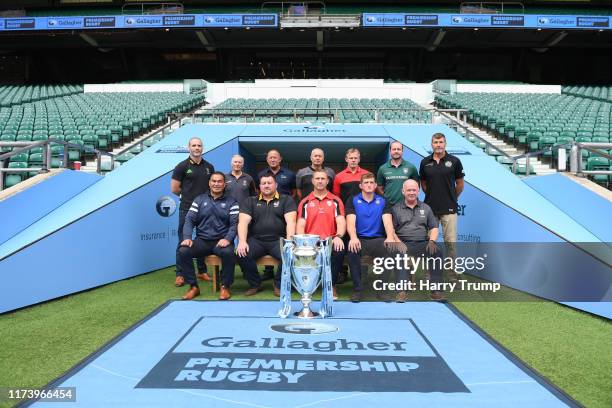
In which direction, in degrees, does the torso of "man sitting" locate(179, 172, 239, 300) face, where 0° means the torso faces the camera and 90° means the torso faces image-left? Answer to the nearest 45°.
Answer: approximately 0°

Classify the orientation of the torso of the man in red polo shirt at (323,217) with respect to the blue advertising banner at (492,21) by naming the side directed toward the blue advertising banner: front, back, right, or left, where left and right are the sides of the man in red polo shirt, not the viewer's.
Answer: back

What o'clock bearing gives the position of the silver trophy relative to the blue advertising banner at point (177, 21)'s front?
The silver trophy is roughly at 12 o'clock from the blue advertising banner.

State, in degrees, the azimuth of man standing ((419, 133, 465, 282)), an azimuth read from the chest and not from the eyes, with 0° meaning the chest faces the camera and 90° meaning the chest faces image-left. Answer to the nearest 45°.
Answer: approximately 0°

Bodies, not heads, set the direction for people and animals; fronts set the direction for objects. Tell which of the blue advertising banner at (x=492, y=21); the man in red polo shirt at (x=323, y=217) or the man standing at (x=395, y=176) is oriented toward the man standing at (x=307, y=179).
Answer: the blue advertising banner
